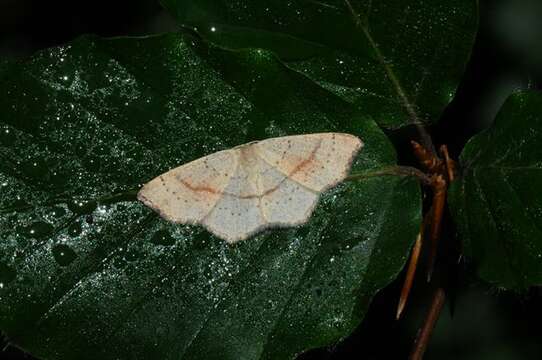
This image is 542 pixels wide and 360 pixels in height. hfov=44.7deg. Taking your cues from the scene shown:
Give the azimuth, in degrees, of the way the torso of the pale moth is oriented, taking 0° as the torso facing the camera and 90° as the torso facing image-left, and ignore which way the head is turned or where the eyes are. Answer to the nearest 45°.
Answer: approximately 180°

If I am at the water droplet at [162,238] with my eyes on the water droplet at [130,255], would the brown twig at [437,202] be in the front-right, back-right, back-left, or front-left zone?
back-left
